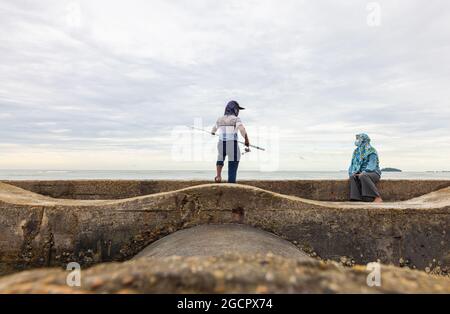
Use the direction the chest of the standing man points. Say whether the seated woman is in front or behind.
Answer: in front

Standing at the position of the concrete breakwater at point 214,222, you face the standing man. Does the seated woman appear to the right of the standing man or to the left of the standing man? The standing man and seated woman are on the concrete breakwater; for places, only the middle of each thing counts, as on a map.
right

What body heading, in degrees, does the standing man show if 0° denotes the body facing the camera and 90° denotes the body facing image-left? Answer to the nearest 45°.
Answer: approximately 225°
